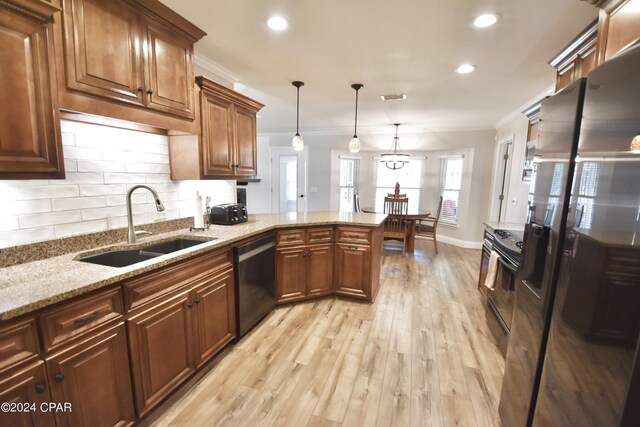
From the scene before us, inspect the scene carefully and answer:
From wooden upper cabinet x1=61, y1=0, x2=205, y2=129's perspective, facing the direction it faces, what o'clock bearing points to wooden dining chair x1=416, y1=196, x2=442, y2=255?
The wooden dining chair is roughly at 10 o'clock from the wooden upper cabinet.

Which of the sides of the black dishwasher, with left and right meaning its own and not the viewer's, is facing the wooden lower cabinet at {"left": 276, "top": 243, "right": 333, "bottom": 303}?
left

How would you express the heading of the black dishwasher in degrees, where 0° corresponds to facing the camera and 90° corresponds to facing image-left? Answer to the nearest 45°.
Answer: approximately 315°

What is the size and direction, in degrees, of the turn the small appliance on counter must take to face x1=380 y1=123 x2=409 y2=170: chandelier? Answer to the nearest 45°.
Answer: approximately 90° to its left

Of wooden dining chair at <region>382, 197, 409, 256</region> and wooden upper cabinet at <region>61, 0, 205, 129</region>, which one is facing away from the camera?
the wooden dining chair

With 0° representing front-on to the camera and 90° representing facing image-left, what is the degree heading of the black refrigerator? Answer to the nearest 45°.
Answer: approximately 45°

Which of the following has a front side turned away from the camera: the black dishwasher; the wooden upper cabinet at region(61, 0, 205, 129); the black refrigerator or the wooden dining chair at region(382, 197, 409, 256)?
the wooden dining chair

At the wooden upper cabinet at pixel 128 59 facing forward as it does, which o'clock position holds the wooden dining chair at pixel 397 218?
The wooden dining chair is roughly at 10 o'clock from the wooden upper cabinet.

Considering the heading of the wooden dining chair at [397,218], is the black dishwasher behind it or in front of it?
behind

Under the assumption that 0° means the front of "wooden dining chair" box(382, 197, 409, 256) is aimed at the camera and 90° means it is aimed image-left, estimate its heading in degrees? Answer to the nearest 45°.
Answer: approximately 180°

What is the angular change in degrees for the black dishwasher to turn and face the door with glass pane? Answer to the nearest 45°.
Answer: approximately 135° to its left

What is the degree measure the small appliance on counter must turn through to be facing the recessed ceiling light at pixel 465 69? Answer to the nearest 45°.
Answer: approximately 45° to its left

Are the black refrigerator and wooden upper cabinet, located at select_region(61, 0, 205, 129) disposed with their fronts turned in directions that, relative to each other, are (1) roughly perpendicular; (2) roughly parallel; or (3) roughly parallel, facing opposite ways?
roughly parallel, facing opposite ways

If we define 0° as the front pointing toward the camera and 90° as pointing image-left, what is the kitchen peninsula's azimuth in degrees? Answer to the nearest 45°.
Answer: approximately 315°
